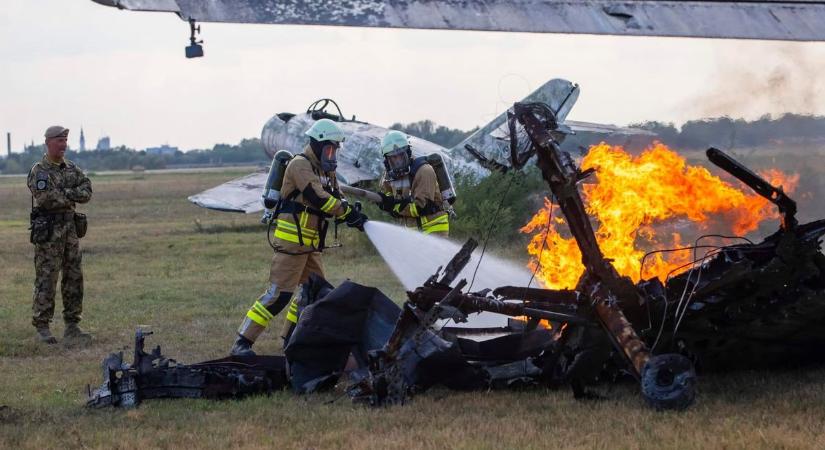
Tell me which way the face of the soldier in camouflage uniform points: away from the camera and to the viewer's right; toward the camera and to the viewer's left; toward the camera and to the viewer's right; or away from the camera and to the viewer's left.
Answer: toward the camera and to the viewer's right

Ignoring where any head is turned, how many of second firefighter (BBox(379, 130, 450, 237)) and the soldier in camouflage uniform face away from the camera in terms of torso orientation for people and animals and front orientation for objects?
0

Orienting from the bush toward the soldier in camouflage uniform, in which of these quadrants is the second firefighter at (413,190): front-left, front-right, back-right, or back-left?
front-left

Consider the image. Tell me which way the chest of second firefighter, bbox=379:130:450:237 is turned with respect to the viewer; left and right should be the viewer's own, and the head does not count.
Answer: facing the viewer and to the left of the viewer

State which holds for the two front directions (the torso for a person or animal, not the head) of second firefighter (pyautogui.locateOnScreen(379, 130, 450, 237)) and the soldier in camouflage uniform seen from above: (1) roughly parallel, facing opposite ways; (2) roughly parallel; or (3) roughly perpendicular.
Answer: roughly perpendicular

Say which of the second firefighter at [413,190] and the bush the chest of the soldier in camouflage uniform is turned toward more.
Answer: the second firefighter

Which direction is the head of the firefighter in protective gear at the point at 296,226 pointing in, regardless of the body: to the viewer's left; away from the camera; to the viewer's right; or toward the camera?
to the viewer's right

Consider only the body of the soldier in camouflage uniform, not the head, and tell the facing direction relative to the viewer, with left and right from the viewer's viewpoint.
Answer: facing the viewer and to the right of the viewer

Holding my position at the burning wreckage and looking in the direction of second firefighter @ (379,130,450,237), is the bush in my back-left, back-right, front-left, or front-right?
front-right

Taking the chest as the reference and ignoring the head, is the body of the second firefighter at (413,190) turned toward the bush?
no

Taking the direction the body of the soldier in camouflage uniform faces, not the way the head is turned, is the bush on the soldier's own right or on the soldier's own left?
on the soldier's own left
